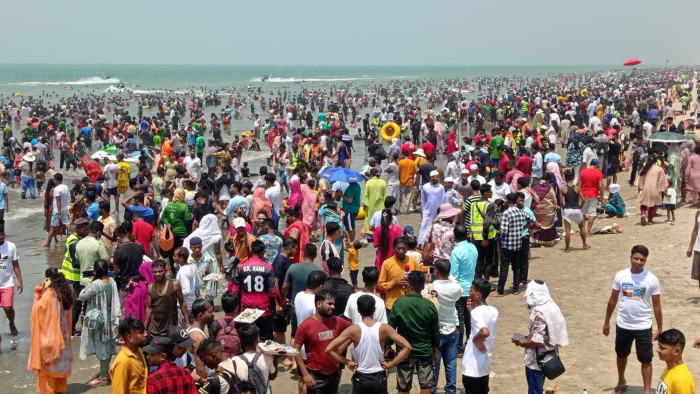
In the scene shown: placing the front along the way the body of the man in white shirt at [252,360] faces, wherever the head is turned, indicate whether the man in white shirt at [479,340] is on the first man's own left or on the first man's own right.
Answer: on the first man's own right

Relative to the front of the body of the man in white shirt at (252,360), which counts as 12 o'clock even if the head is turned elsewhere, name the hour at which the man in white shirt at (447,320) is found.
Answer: the man in white shirt at (447,320) is roughly at 2 o'clock from the man in white shirt at (252,360).

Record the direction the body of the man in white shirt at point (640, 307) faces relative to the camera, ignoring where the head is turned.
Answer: toward the camera

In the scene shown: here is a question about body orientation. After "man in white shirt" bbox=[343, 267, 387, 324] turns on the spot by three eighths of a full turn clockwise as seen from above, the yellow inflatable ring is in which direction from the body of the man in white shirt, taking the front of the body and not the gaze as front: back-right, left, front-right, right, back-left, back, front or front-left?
back-left

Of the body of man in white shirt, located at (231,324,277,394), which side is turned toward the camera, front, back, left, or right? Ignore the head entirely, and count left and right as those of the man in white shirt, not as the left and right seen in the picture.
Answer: back

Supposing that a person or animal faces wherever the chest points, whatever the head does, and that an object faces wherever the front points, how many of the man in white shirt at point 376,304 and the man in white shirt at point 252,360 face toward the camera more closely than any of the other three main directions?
0

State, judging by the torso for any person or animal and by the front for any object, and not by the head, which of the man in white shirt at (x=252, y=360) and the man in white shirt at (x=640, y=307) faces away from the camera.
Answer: the man in white shirt at (x=252, y=360)

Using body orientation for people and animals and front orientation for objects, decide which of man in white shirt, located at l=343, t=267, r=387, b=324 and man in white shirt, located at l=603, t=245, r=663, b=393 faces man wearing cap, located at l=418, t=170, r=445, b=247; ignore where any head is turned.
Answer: man in white shirt, located at l=343, t=267, r=387, b=324

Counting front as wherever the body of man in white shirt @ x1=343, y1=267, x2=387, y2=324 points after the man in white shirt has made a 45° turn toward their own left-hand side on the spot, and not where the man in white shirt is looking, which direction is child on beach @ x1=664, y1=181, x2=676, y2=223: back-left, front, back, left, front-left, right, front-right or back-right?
right

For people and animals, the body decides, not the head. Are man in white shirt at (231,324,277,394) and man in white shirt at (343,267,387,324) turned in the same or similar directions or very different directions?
same or similar directions

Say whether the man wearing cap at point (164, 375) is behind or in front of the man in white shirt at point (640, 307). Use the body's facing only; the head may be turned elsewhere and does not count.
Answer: in front

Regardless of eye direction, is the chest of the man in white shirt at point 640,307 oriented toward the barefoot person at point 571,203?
no

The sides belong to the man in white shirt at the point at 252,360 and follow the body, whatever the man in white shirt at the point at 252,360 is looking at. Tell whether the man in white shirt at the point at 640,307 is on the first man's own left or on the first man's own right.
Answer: on the first man's own right

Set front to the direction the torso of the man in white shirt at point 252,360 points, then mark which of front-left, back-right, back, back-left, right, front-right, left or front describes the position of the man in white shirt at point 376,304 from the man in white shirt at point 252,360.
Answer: front-right

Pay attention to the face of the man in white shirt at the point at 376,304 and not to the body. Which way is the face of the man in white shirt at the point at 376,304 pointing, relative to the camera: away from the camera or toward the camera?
away from the camera

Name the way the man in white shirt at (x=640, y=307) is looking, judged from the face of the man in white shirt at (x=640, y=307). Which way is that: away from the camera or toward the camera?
toward the camera

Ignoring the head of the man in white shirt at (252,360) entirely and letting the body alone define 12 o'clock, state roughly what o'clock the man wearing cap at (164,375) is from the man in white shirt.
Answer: The man wearing cap is roughly at 8 o'clock from the man in white shirt.

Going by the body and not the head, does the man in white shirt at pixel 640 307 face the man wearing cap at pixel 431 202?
no

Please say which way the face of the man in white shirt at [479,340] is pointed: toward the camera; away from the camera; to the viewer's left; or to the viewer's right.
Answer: to the viewer's left

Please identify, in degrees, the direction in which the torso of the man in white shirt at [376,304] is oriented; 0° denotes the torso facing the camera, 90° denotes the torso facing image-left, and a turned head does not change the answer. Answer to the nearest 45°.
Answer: approximately 180°

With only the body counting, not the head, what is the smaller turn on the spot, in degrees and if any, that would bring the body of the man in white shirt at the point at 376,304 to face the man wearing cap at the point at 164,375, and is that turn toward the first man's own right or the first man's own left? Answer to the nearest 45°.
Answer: approximately 135° to the first man's own left
